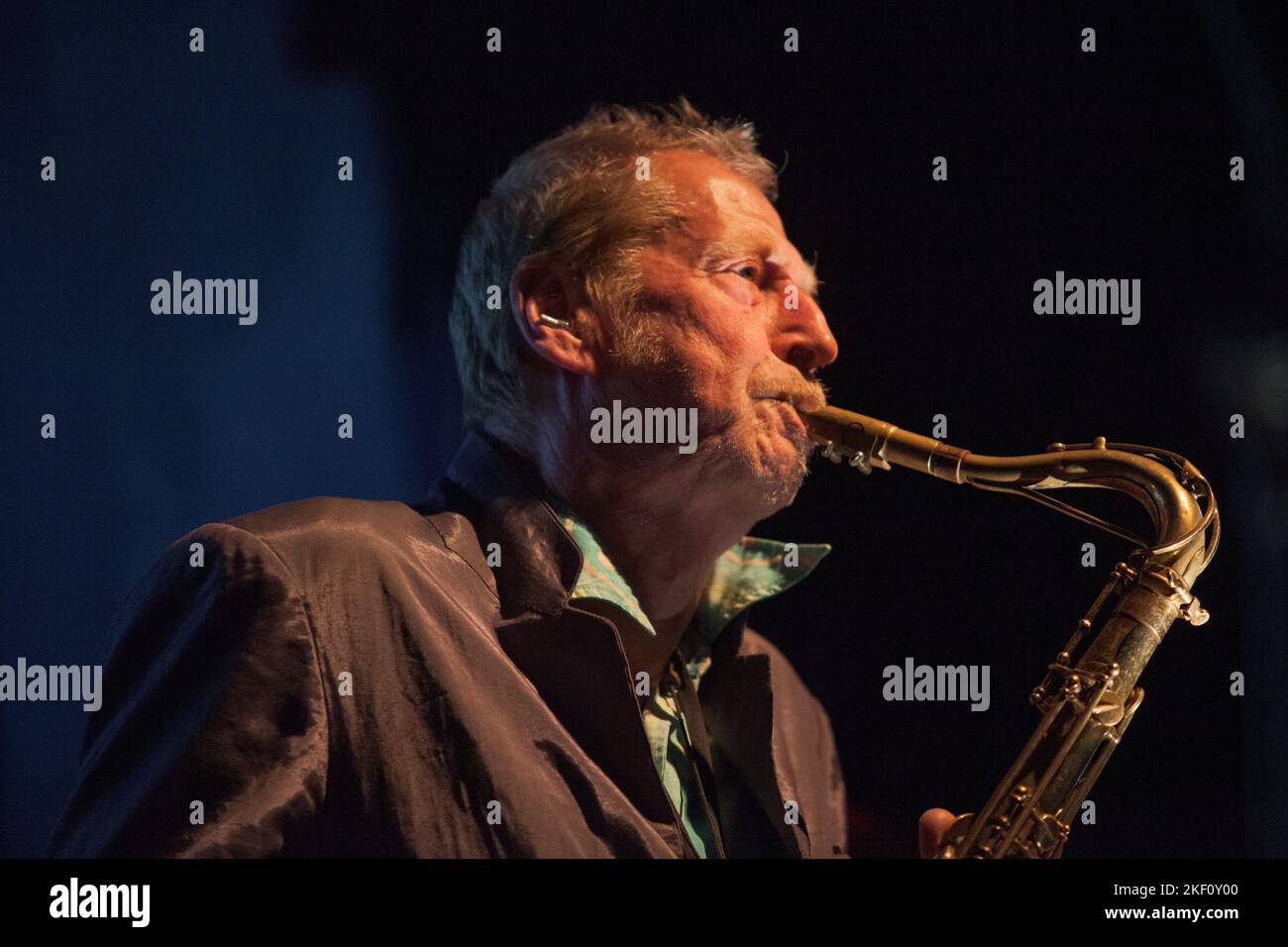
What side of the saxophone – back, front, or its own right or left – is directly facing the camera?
right

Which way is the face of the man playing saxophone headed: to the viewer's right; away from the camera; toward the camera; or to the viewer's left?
to the viewer's right

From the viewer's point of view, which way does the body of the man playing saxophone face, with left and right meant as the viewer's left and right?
facing the viewer and to the right of the viewer
